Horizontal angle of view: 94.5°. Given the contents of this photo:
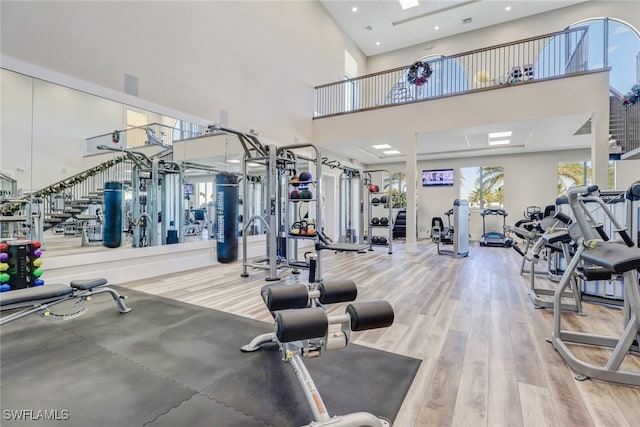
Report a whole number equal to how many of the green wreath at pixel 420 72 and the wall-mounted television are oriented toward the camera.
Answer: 2

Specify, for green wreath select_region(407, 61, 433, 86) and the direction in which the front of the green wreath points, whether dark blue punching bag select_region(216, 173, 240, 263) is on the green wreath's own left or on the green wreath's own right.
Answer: on the green wreath's own right

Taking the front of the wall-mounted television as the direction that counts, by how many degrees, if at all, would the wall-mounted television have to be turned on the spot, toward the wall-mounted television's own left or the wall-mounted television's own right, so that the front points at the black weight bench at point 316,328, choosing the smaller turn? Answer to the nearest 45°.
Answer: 0° — it already faces it

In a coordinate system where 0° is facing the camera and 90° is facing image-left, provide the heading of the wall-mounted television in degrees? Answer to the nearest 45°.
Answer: approximately 0°

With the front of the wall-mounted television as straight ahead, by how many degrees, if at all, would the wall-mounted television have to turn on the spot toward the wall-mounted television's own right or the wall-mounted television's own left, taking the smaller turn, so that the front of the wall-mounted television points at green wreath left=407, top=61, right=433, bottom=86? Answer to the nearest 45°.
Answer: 0° — it already faces it

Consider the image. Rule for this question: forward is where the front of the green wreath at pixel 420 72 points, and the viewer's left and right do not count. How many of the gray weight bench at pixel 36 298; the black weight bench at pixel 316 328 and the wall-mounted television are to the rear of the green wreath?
1

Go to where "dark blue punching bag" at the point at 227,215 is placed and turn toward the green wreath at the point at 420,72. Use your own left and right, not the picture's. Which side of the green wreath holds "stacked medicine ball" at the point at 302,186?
right

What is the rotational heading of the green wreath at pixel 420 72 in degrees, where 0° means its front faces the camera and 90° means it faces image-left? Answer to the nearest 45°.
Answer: approximately 0°

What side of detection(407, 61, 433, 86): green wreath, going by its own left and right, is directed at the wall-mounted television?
back

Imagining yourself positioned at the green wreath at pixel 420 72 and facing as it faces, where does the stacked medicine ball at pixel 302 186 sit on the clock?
The stacked medicine ball is roughly at 1 o'clock from the green wreath.
